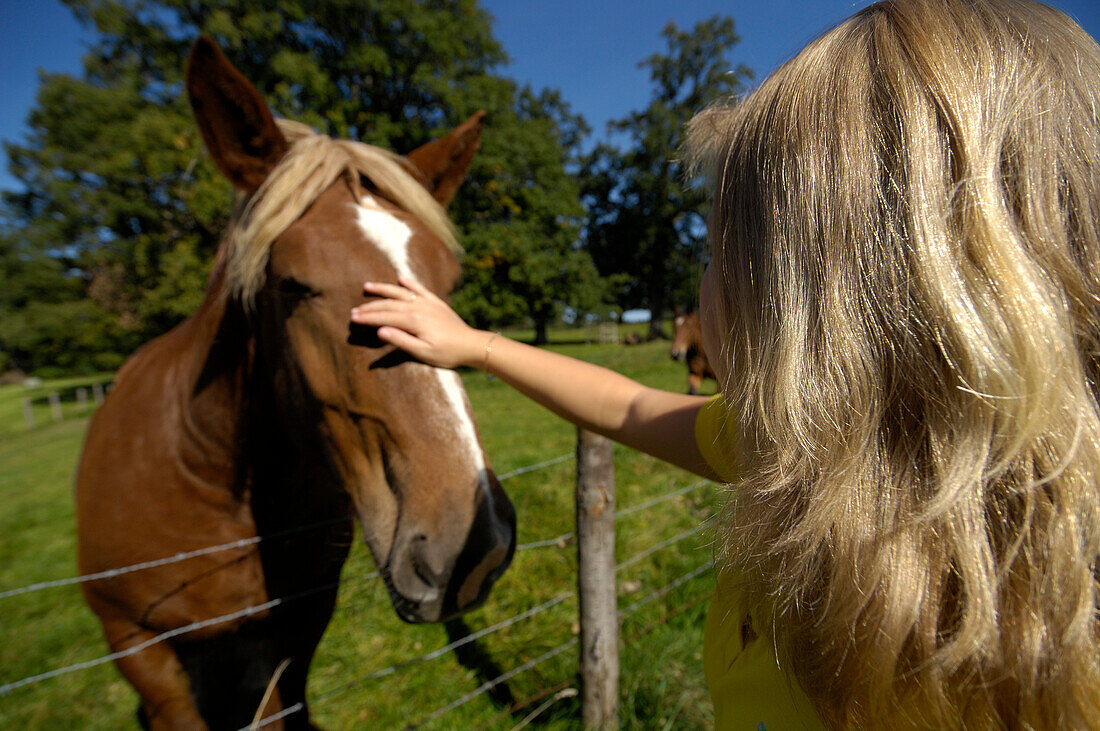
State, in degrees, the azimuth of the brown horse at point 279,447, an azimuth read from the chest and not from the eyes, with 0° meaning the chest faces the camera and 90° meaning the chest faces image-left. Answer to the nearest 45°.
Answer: approximately 315°

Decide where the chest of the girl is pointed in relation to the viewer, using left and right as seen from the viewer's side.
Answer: facing away from the viewer and to the left of the viewer

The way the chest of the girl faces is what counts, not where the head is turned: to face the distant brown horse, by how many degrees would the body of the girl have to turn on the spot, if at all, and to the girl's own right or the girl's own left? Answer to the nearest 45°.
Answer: approximately 45° to the girl's own right

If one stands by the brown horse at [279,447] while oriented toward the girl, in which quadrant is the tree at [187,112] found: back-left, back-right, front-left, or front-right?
back-left

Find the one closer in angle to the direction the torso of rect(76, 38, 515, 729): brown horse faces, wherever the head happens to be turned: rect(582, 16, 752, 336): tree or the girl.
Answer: the girl

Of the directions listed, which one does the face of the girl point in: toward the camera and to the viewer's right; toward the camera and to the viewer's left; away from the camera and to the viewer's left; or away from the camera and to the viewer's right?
away from the camera and to the viewer's left

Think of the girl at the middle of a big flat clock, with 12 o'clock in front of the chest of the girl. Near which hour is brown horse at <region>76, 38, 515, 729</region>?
The brown horse is roughly at 11 o'clock from the girl.
